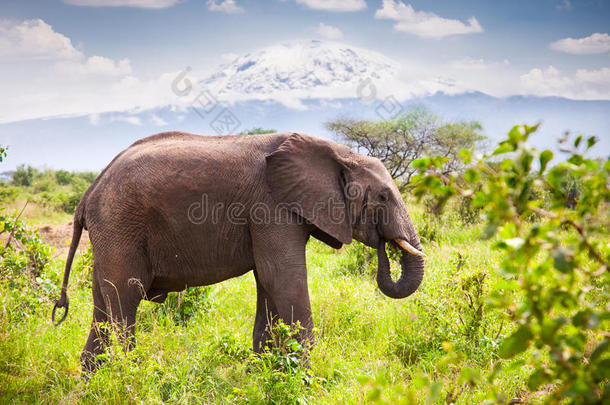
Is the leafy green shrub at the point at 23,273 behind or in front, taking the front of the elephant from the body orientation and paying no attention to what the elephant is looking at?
behind

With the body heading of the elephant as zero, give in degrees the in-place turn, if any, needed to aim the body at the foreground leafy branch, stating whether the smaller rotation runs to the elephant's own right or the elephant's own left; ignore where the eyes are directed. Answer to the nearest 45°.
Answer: approximately 90° to the elephant's own right

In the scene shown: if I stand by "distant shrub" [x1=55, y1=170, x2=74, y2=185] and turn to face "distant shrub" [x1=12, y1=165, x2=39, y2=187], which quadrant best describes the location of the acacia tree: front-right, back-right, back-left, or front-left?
back-left

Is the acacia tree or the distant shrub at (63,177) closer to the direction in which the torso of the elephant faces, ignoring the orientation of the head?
the acacia tree

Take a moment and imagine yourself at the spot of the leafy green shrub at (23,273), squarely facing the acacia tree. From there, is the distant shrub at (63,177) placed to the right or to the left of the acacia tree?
left

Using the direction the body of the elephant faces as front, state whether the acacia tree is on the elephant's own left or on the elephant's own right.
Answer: on the elephant's own left

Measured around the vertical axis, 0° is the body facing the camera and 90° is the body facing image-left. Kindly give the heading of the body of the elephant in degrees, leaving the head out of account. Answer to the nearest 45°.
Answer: approximately 270°

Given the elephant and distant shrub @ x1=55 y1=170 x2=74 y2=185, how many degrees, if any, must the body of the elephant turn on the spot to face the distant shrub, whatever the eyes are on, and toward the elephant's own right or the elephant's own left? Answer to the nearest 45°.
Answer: approximately 90° to the elephant's own left
